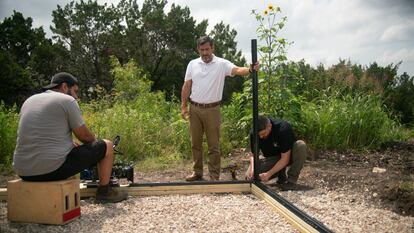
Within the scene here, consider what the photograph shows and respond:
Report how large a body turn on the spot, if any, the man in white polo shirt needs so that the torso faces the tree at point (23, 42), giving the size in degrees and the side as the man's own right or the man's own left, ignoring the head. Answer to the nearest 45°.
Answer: approximately 135° to the man's own right

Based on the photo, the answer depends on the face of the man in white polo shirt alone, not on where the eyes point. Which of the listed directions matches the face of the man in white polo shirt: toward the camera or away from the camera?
toward the camera

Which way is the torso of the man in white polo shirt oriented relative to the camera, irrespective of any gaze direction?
toward the camera

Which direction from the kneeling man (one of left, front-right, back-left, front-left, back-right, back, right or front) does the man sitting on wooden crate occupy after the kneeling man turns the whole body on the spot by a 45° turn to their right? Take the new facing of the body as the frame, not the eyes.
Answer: front-left

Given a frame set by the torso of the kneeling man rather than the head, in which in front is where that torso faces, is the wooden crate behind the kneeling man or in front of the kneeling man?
in front

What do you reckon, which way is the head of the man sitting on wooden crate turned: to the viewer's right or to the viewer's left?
to the viewer's right

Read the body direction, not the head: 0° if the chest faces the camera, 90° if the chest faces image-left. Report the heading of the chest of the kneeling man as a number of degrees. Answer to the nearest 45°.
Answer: approximately 45°

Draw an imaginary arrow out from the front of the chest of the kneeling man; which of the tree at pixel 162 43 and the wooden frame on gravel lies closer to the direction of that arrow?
the wooden frame on gravel

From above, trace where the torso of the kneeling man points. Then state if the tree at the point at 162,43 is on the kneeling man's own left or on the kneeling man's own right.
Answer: on the kneeling man's own right

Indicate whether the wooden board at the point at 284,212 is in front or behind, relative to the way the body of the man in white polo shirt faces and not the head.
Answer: in front

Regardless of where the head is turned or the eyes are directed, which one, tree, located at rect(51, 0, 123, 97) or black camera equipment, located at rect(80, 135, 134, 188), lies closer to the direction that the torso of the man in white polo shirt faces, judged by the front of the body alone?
the black camera equipment
